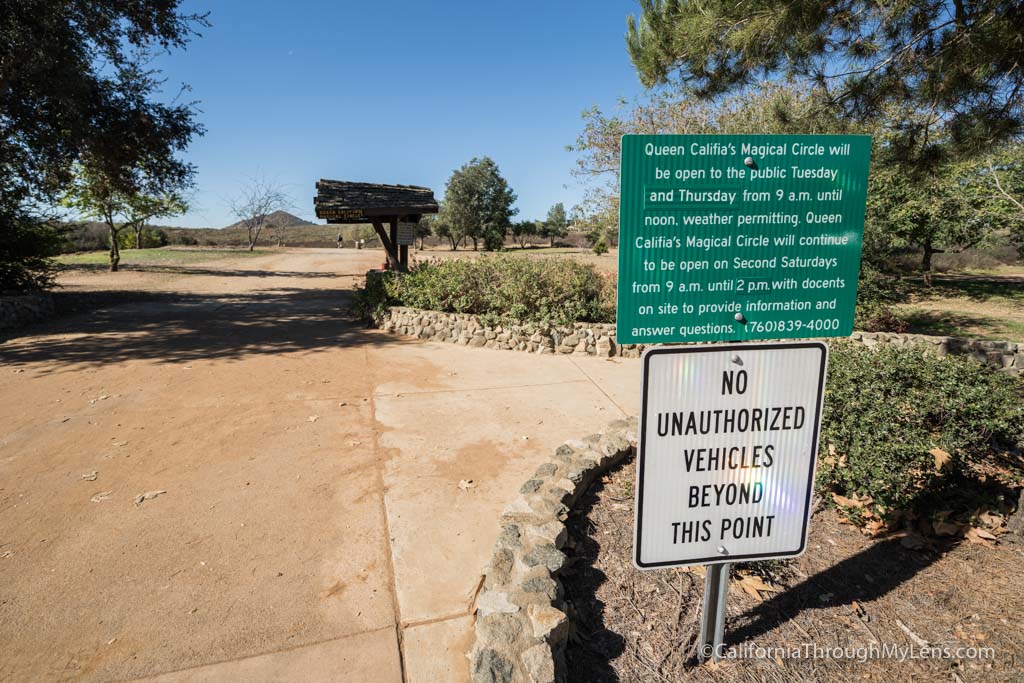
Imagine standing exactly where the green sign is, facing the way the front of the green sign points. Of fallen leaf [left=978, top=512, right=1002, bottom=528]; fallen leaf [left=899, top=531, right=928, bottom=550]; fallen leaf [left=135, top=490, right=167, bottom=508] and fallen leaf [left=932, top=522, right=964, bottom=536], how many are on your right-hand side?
1

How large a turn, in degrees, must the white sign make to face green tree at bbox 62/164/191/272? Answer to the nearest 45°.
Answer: approximately 135° to its right

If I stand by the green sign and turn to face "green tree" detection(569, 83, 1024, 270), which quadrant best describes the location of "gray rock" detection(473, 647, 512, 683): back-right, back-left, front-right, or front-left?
back-left

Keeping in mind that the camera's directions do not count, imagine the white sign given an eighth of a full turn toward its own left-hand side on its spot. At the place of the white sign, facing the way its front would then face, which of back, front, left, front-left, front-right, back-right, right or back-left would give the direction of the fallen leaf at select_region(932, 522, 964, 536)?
left

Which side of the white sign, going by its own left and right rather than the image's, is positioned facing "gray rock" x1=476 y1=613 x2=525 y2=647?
right

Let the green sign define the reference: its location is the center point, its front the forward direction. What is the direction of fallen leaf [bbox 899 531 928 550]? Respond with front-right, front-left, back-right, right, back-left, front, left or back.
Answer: back-left

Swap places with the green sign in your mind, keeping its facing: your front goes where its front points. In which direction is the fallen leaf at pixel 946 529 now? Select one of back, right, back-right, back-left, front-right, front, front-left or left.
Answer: back-left

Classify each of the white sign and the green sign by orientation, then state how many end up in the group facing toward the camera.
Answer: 2

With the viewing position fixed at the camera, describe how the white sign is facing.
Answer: facing the viewer

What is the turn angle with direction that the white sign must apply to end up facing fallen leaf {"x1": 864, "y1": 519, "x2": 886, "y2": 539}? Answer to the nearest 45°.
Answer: approximately 135° to its left

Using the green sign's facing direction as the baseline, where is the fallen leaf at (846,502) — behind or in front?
behind

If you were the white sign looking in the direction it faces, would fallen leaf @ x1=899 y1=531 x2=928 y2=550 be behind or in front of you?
behind

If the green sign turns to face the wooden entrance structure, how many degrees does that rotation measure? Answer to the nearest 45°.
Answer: approximately 135° to its right

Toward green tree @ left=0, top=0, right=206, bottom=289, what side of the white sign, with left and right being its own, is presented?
right
